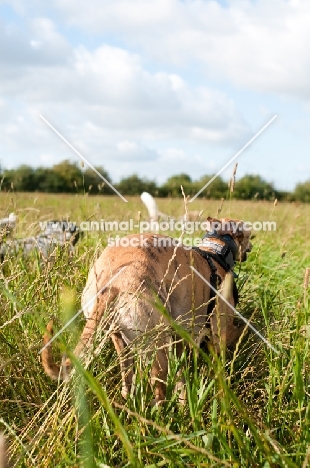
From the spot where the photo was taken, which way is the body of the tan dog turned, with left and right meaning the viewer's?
facing away from the viewer and to the right of the viewer

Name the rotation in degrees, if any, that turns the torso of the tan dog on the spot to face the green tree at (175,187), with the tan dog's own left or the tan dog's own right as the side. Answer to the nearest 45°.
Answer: approximately 45° to the tan dog's own left
